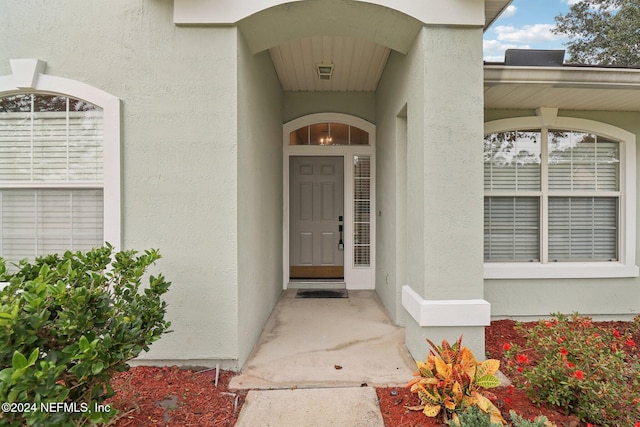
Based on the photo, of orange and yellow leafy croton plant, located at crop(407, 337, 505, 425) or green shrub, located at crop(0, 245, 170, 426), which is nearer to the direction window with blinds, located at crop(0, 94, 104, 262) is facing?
the green shrub

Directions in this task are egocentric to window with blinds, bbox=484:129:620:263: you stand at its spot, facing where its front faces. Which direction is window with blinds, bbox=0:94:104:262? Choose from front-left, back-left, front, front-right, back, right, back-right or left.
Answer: front-right

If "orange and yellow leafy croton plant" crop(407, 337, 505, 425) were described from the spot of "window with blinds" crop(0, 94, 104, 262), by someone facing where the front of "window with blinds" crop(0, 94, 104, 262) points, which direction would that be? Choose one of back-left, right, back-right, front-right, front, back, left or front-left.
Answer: front-left

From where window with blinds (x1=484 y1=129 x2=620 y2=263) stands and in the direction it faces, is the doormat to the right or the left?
on its right

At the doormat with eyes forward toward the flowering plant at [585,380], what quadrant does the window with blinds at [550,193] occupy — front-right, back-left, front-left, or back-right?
front-left

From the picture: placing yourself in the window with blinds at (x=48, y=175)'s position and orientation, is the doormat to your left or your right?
on your left

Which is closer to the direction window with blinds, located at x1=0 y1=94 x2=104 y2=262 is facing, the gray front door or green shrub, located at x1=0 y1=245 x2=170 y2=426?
the green shrub

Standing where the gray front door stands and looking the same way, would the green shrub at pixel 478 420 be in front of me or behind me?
in front

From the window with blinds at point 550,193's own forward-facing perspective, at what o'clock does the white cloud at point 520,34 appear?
The white cloud is roughly at 6 o'clock from the window with blinds.

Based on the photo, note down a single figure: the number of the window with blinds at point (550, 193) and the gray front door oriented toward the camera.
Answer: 2

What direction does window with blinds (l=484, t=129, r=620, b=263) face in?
toward the camera

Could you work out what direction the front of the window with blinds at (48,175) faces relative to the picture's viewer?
facing the viewer

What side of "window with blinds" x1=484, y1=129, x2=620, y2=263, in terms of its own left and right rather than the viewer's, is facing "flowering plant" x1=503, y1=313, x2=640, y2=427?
front
